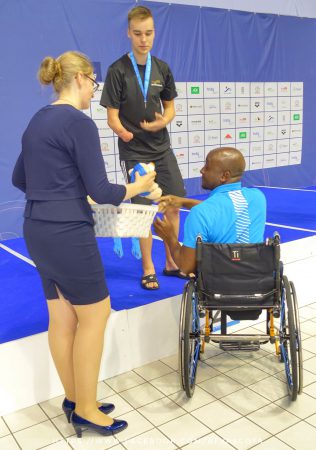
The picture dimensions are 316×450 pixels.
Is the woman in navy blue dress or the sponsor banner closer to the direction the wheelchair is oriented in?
the sponsor banner

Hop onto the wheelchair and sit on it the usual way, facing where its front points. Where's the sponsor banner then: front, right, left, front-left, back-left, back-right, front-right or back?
front

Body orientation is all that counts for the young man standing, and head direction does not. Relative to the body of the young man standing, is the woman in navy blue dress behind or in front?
in front

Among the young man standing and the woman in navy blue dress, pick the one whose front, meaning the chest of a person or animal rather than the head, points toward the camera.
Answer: the young man standing

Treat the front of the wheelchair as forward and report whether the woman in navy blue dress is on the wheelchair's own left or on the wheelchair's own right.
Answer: on the wheelchair's own left

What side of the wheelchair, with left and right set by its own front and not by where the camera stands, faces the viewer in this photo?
back

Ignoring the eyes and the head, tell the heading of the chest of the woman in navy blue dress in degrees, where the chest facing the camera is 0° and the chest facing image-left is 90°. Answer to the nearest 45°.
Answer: approximately 225°

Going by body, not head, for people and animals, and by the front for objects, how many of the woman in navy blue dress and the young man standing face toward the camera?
1

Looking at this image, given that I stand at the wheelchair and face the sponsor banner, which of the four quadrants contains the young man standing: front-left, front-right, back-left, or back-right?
front-left

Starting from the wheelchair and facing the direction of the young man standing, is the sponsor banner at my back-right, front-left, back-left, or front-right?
front-right

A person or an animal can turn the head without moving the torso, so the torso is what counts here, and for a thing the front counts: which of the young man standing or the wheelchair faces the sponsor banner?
the wheelchair

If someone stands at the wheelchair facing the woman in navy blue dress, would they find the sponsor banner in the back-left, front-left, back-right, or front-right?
back-right

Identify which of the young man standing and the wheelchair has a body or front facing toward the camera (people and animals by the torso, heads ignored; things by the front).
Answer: the young man standing

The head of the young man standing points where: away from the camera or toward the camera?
toward the camera

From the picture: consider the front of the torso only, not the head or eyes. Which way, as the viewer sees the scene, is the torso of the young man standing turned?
toward the camera

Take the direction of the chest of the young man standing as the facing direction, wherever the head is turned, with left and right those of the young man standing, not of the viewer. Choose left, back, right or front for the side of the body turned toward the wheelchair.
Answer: front

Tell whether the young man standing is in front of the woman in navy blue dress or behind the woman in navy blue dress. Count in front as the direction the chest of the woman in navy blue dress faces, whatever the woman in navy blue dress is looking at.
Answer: in front

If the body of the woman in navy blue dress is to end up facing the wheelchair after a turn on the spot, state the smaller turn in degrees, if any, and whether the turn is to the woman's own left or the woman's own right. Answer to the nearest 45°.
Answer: approximately 45° to the woman's own right

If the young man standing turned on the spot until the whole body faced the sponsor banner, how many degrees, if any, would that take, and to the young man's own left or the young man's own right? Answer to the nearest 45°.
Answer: approximately 180°
